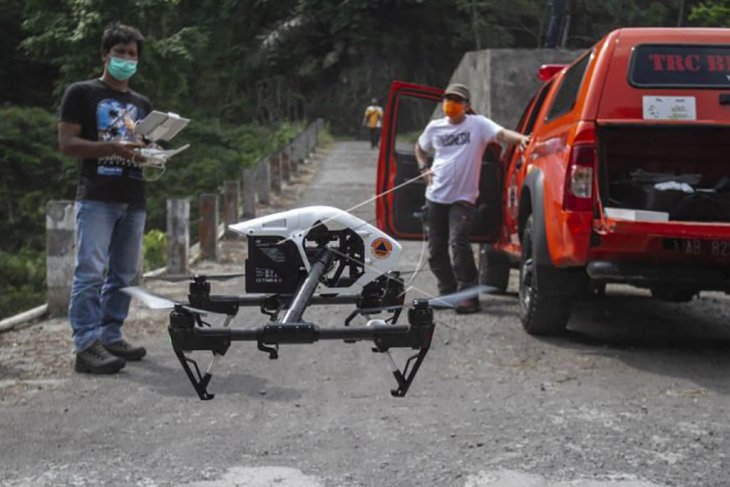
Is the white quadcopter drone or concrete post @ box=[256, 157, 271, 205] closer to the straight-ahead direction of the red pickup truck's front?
the concrete post

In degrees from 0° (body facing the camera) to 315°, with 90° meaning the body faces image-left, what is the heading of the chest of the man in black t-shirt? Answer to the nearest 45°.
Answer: approximately 315°

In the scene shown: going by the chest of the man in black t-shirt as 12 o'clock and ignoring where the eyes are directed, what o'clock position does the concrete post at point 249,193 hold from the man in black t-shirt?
The concrete post is roughly at 8 o'clock from the man in black t-shirt.

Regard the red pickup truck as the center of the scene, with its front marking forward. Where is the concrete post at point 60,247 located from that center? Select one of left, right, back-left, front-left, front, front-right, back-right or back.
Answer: left

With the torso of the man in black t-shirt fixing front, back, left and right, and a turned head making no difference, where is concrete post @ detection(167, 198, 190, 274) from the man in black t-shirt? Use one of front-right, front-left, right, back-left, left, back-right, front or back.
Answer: back-left

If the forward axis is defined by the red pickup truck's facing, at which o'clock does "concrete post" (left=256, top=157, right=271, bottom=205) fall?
The concrete post is roughly at 11 o'clock from the red pickup truck.

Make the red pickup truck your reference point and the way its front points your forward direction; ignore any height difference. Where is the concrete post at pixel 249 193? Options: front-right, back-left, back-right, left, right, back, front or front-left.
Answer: front-left

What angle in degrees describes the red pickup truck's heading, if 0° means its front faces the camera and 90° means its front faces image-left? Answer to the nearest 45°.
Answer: approximately 180°

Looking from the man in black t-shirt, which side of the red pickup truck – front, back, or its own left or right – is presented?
left

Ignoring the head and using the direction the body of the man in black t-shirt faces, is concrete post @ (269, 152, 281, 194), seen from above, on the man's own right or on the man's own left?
on the man's own left

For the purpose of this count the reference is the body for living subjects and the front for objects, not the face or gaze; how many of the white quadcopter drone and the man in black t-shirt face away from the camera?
0
